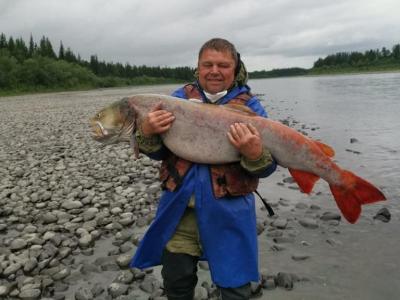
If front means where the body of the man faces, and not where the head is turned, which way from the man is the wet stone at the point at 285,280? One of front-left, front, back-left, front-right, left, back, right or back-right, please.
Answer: back-left

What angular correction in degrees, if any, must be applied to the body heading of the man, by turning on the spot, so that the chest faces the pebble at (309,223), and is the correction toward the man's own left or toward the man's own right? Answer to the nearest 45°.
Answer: approximately 135° to the man's own left

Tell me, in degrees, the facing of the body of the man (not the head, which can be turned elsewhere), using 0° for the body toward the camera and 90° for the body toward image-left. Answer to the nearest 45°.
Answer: approximately 0°

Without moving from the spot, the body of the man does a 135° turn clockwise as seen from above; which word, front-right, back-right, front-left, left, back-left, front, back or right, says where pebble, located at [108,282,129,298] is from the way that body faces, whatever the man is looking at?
front

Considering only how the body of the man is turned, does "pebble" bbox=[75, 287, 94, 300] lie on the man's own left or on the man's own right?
on the man's own right

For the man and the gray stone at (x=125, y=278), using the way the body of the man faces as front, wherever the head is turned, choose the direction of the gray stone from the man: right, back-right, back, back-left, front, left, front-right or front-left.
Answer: back-right

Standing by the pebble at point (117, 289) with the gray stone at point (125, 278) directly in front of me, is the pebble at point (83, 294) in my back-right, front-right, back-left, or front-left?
back-left

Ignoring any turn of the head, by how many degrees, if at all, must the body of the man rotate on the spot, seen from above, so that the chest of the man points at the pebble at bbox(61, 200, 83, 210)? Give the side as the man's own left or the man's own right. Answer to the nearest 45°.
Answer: approximately 135° to the man's own right

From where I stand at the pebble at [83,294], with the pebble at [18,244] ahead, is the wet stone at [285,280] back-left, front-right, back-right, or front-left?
back-right

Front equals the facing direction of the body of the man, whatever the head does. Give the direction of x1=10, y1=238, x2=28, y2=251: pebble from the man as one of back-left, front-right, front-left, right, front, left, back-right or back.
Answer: back-right

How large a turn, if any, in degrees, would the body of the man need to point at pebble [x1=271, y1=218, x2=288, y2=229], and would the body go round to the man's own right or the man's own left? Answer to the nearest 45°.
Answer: approximately 180°

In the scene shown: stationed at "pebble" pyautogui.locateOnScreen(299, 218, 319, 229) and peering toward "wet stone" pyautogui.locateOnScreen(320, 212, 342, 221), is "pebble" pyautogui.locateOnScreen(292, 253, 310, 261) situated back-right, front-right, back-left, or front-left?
back-right

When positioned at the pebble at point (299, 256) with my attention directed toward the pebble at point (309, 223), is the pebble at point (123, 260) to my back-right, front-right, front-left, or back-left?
back-left
